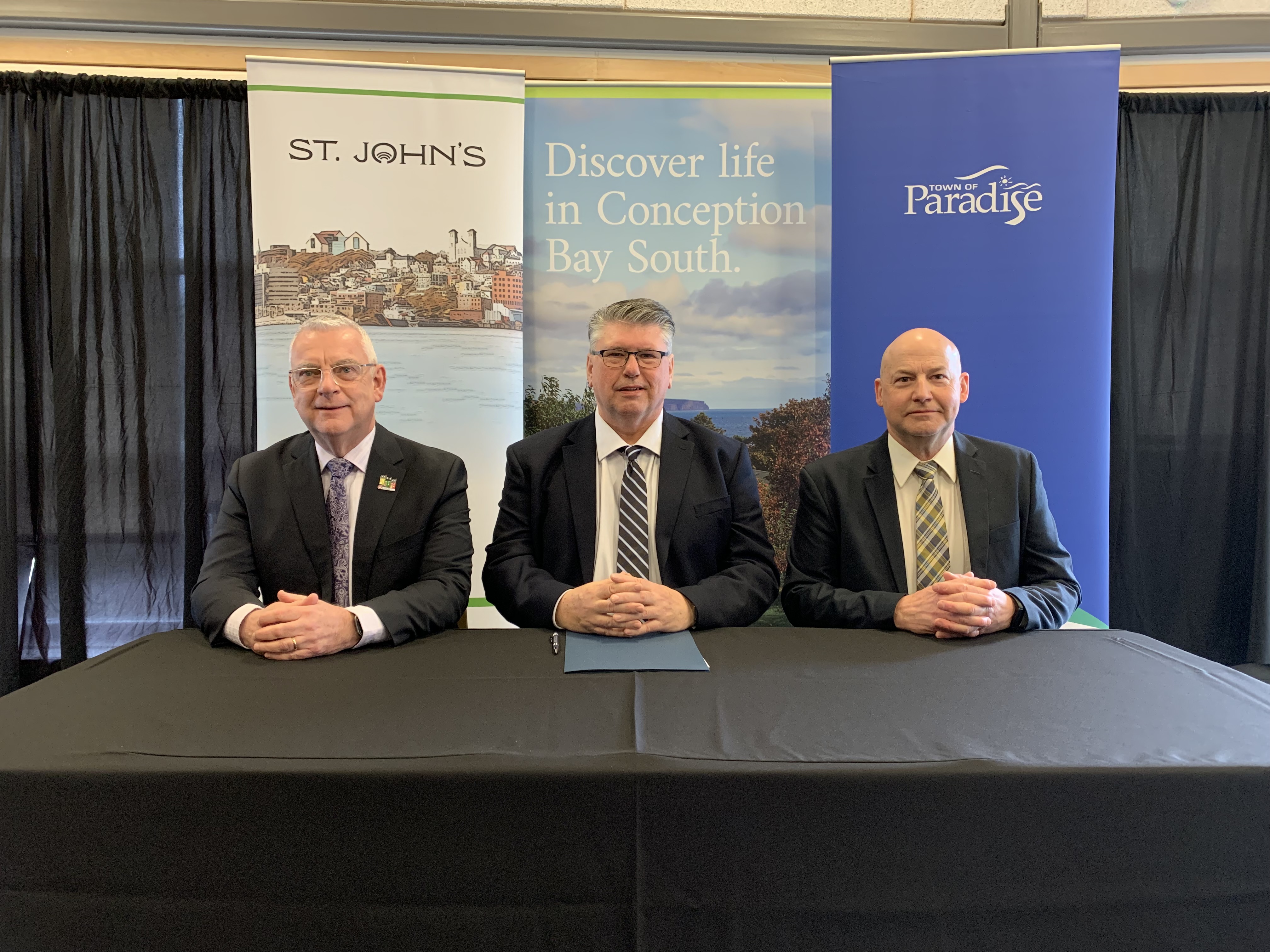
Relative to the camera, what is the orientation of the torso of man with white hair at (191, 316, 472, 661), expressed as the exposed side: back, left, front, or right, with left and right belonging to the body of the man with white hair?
front

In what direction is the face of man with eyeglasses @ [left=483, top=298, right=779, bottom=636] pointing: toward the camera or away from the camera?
toward the camera

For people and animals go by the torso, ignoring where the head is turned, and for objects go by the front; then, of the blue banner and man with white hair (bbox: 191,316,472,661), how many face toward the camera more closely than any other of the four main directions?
2

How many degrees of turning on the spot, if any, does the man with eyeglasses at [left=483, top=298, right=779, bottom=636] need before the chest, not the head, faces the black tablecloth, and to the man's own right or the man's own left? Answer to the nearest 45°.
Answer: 0° — they already face it

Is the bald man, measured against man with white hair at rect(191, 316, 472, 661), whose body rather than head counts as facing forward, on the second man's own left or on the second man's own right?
on the second man's own left

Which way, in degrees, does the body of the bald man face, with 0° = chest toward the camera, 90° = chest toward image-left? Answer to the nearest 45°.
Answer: approximately 0°

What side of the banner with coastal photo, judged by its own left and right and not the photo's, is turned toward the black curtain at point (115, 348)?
right

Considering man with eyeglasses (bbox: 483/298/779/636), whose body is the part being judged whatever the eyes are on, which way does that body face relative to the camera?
toward the camera

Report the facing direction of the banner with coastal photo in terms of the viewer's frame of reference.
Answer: facing the viewer

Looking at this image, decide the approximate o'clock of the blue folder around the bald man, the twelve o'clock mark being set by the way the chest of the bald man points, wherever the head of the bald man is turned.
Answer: The blue folder is roughly at 1 o'clock from the bald man.

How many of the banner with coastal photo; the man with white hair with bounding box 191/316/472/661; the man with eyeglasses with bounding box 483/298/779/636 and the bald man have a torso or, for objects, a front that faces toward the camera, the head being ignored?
4

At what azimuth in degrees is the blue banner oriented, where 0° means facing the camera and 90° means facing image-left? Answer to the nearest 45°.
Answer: approximately 0°

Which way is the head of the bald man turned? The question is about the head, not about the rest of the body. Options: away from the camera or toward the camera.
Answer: toward the camera

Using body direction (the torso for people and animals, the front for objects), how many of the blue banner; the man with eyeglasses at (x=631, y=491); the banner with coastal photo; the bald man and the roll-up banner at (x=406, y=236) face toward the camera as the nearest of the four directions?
5

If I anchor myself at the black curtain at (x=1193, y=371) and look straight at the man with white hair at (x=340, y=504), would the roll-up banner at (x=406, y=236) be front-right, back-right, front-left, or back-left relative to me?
front-right

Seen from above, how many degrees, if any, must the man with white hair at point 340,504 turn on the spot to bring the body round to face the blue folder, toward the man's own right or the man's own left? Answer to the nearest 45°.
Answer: approximately 45° to the man's own left

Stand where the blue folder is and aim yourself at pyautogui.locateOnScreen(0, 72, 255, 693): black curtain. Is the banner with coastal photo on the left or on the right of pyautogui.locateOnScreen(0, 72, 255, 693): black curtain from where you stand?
right
